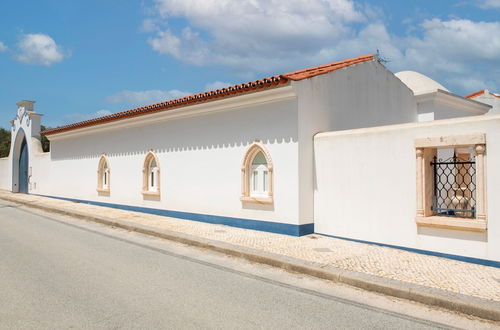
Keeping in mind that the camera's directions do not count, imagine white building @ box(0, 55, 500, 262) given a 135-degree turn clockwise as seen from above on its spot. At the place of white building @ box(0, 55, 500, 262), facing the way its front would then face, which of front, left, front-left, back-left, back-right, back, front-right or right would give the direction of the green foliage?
front-left

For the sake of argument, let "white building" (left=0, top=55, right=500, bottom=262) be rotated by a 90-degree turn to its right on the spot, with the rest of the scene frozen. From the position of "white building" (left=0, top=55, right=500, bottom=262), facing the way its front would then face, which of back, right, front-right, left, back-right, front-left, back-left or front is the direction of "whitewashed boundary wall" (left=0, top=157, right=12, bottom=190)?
front
